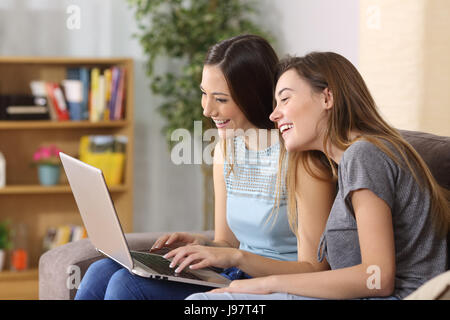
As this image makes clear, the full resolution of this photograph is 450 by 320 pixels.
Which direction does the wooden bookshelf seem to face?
toward the camera

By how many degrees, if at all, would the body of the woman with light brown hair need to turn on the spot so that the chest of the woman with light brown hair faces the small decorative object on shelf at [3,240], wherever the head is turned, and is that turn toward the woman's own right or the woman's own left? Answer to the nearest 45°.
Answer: approximately 45° to the woman's own right

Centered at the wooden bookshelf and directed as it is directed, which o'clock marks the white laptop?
The white laptop is roughly at 12 o'clock from the wooden bookshelf.

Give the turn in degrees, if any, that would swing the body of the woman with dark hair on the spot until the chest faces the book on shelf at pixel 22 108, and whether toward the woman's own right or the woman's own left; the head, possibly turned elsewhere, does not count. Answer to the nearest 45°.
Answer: approximately 90° to the woman's own right

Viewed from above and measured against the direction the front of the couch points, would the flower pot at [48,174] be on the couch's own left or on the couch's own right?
on the couch's own right

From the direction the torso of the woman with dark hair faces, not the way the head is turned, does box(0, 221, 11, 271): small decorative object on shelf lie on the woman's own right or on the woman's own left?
on the woman's own right

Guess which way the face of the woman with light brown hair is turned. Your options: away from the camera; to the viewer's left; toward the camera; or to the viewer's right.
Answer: to the viewer's left

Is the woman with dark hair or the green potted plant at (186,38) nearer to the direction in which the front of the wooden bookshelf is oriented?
the woman with dark hair

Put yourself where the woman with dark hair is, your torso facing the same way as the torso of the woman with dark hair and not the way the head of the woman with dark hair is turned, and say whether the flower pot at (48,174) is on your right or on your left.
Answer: on your right

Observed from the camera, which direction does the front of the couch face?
facing the viewer and to the left of the viewer

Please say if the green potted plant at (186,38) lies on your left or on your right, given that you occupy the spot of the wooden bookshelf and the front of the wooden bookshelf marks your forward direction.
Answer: on your left

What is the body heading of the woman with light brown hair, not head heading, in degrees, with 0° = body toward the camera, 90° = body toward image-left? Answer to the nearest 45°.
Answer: approximately 90°

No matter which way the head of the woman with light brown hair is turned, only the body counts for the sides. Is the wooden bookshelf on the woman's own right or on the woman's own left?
on the woman's own right

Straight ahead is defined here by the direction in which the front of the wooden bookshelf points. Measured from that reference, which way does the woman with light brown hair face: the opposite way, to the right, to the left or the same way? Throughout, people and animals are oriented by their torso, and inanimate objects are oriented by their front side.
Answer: to the right

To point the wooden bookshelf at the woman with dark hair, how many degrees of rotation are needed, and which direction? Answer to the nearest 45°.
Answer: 0° — it already faces them
